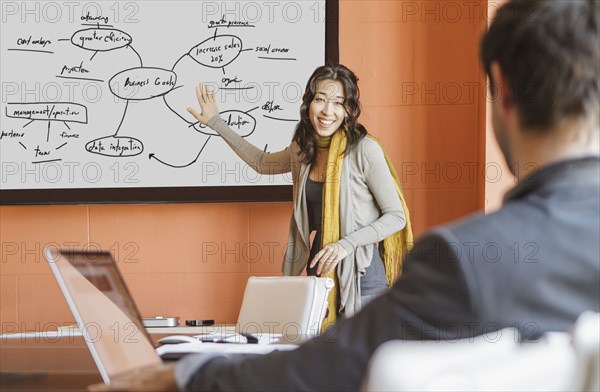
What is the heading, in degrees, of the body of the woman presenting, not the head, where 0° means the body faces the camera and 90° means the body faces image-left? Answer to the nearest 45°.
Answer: approximately 45°

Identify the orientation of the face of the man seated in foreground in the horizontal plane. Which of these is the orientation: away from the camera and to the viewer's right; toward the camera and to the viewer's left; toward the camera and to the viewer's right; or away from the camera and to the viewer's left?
away from the camera and to the viewer's left

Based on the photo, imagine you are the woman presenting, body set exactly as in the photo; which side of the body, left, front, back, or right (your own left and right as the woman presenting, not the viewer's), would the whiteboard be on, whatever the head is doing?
right

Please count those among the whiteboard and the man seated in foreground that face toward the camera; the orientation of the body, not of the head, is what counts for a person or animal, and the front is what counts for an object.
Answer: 1

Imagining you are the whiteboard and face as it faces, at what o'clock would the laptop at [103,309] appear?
The laptop is roughly at 12 o'clock from the whiteboard.

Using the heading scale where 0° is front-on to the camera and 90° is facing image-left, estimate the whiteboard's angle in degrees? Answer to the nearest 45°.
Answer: approximately 0°

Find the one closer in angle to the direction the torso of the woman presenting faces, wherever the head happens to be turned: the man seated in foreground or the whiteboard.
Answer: the man seated in foreground

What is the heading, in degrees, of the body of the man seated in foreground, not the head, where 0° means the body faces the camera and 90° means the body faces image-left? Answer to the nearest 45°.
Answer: approximately 135°

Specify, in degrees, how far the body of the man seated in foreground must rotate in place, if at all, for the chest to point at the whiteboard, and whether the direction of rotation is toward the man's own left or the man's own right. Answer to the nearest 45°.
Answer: approximately 45° to the man's own right

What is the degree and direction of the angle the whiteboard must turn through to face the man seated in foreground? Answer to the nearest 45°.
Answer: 0° — it already faces them
